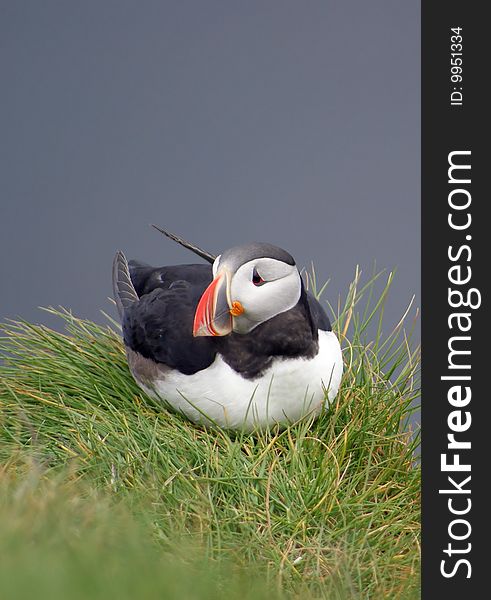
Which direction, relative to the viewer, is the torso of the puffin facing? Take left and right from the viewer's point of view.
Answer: facing the viewer and to the right of the viewer
